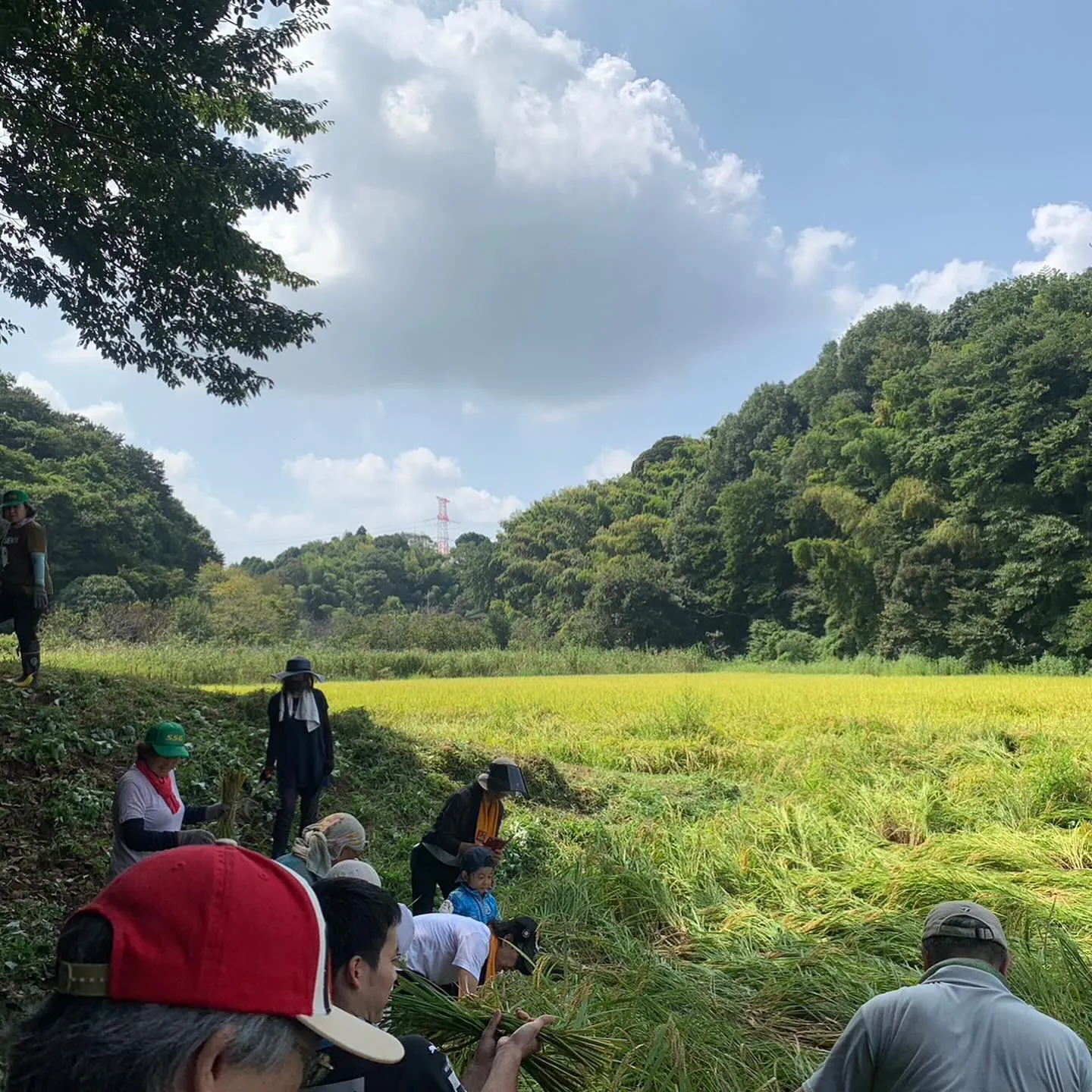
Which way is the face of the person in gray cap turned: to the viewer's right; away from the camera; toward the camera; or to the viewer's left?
away from the camera

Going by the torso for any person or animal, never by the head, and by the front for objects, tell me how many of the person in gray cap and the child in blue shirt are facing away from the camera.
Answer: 1

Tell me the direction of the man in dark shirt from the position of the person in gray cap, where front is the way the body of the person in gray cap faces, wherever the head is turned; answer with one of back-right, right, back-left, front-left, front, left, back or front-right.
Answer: back-left

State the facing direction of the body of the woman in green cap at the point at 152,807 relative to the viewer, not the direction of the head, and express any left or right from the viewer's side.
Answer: facing the viewer and to the right of the viewer

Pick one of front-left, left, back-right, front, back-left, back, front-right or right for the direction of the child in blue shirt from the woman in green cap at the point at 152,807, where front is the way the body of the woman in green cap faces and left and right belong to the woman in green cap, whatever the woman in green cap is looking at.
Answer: front-left

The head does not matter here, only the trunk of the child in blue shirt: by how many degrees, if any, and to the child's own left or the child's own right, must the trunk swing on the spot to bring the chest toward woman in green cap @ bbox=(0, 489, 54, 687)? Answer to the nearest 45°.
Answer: approximately 180°

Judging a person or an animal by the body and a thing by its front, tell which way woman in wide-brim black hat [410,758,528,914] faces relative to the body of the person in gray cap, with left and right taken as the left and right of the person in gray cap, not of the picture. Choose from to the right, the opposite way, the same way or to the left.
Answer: to the right

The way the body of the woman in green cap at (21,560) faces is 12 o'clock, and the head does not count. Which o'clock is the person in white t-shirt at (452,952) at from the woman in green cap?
The person in white t-shirt is roughly at 10 o'clock from the woman in green cap.

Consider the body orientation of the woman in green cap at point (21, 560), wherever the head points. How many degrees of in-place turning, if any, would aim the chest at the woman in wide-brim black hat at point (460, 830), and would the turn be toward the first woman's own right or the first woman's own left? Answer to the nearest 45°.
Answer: approximately 90° to the first woman's own left

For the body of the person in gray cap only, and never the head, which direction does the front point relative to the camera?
away from the camera

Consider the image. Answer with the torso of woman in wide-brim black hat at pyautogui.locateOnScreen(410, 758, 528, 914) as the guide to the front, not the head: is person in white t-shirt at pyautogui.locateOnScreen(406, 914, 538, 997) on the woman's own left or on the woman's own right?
on the woman's own right

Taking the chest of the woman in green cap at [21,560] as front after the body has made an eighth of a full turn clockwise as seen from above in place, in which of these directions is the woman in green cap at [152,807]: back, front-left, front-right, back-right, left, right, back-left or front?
left

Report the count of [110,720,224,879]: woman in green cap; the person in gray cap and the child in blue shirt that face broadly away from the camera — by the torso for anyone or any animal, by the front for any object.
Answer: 1

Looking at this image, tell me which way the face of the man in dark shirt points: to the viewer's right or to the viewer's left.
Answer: to the viewer's right
